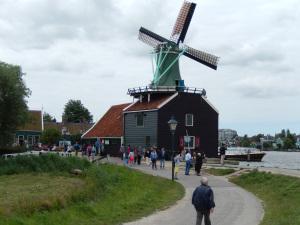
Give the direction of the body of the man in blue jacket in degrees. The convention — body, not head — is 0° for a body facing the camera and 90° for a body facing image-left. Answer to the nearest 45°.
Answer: approximately 180°
